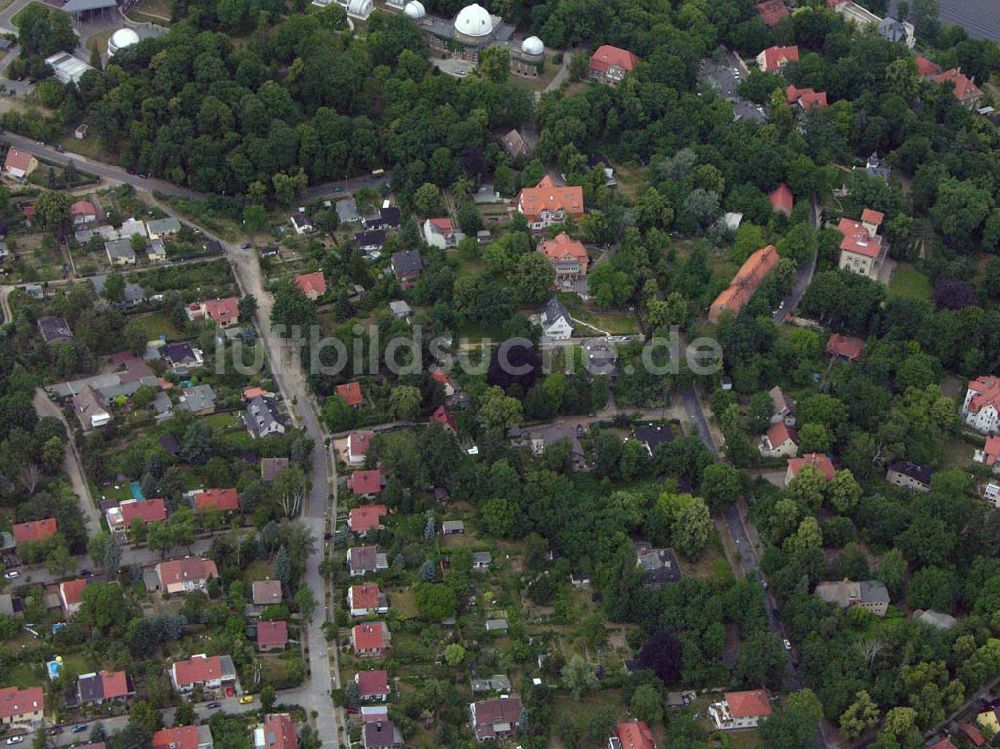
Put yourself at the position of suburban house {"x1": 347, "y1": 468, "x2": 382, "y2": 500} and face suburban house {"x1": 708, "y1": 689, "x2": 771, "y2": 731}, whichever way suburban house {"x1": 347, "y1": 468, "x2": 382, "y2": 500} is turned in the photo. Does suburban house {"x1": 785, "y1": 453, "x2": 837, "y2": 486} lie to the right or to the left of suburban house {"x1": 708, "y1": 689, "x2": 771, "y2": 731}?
left

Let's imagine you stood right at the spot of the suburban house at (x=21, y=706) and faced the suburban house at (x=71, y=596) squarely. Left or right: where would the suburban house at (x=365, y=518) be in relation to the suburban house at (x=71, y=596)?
right

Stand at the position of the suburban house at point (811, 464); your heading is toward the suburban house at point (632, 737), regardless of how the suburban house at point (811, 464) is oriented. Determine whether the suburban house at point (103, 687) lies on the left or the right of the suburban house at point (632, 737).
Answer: right

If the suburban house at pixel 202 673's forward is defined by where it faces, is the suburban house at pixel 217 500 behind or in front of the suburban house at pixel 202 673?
behind

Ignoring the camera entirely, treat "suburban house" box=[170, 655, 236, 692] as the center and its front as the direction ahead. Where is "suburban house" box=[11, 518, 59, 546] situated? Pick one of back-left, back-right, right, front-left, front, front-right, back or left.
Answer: back-right

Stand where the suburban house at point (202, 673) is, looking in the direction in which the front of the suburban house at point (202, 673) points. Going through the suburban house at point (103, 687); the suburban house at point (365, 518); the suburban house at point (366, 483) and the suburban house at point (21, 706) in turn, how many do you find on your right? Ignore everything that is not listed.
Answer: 2

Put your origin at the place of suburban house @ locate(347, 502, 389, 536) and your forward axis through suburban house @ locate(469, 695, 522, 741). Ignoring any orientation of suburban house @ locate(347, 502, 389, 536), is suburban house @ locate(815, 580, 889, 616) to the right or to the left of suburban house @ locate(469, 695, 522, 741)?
left

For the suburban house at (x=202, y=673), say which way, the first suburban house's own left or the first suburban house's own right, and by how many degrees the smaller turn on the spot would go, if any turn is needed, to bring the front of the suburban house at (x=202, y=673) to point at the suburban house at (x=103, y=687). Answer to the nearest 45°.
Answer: approximately 90° to the first suburban house's own right

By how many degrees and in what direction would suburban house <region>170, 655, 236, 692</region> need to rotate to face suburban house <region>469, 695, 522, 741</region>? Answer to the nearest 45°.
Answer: approximately 90° to its left

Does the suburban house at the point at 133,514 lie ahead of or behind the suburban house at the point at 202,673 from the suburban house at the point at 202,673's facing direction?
behind

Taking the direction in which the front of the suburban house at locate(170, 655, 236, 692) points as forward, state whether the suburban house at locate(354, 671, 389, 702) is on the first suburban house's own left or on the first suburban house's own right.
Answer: on the first suburban house's own left

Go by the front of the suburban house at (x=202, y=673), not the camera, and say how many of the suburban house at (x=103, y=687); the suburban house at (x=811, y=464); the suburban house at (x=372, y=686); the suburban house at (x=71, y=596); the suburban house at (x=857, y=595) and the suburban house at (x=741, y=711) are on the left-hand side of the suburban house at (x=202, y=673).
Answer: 4

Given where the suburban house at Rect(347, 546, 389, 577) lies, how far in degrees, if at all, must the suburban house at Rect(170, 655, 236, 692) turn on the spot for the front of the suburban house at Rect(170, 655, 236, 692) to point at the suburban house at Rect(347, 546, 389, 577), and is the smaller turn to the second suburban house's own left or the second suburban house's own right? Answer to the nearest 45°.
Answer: approximately 135° to the second suburban house's own left

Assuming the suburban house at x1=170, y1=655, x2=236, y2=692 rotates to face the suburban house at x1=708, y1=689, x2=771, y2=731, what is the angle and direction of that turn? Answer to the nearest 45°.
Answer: approximately 90° to its left

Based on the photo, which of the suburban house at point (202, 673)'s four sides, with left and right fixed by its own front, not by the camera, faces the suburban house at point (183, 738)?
front

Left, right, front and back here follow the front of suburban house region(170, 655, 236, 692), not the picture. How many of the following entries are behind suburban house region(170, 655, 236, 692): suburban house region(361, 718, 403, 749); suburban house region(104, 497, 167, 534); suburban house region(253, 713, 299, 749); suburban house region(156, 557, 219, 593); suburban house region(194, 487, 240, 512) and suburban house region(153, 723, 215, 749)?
3

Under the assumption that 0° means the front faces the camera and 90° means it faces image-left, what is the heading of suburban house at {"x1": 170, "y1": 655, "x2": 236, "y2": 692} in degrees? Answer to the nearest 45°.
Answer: approximately 0°
